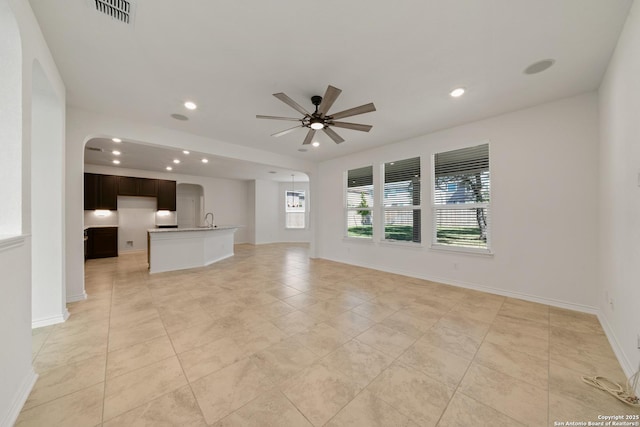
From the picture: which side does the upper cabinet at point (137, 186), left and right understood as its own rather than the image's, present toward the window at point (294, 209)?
left

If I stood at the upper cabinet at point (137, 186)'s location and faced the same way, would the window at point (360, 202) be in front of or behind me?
in front

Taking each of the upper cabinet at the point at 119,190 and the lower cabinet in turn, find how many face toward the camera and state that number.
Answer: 2

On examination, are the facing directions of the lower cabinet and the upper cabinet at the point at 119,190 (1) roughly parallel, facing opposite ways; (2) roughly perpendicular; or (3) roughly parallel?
roughly parallel

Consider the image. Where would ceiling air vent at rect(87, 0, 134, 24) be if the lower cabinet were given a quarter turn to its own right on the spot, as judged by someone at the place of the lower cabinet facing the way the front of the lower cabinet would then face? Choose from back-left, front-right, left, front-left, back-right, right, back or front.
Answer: left

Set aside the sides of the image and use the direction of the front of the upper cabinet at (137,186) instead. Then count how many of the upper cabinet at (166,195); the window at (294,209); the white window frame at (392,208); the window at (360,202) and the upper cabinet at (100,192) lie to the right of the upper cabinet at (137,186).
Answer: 1

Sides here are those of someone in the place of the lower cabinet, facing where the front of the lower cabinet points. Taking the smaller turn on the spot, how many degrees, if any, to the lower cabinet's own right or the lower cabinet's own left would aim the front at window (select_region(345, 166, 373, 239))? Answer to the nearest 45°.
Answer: approximately 45° to the lower cabinet's own left

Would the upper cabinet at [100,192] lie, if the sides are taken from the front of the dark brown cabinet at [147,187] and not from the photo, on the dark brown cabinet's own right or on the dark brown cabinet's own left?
on the dark brown cabinet's own right

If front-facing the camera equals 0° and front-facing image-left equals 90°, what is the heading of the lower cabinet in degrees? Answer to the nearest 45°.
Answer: approximately 0°

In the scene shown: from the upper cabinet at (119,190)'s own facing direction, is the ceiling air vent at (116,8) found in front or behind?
in front

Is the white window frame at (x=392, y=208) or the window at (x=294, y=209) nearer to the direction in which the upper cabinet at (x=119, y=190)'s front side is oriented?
the white window frame

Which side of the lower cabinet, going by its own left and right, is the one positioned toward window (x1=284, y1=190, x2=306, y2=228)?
left

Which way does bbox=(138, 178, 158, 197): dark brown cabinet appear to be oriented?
toward the camera

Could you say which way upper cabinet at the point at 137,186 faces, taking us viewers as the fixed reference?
facing the viewer
